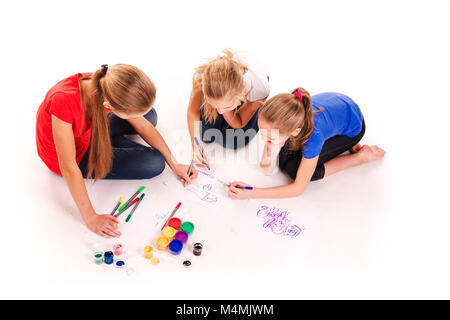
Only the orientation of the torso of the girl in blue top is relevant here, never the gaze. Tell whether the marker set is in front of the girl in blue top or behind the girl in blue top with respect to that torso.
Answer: in front

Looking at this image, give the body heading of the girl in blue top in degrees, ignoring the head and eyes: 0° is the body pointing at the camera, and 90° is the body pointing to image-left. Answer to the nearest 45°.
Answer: approximately 45°

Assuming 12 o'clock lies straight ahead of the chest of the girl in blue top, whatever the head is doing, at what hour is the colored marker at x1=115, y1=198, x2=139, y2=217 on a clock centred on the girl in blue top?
The colored marker is roughly at 12 o'clock from the girl in blue top.

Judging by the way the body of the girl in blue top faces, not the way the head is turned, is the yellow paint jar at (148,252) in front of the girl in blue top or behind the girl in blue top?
in front

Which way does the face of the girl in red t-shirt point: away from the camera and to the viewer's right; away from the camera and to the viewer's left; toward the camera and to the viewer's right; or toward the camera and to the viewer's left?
toward the camera and to the viewer's right

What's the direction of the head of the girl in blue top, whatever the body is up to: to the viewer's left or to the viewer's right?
to the viewer's left

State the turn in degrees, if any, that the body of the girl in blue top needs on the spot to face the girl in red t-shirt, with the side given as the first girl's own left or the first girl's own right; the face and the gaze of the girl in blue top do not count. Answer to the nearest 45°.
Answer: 0° — they already face them
